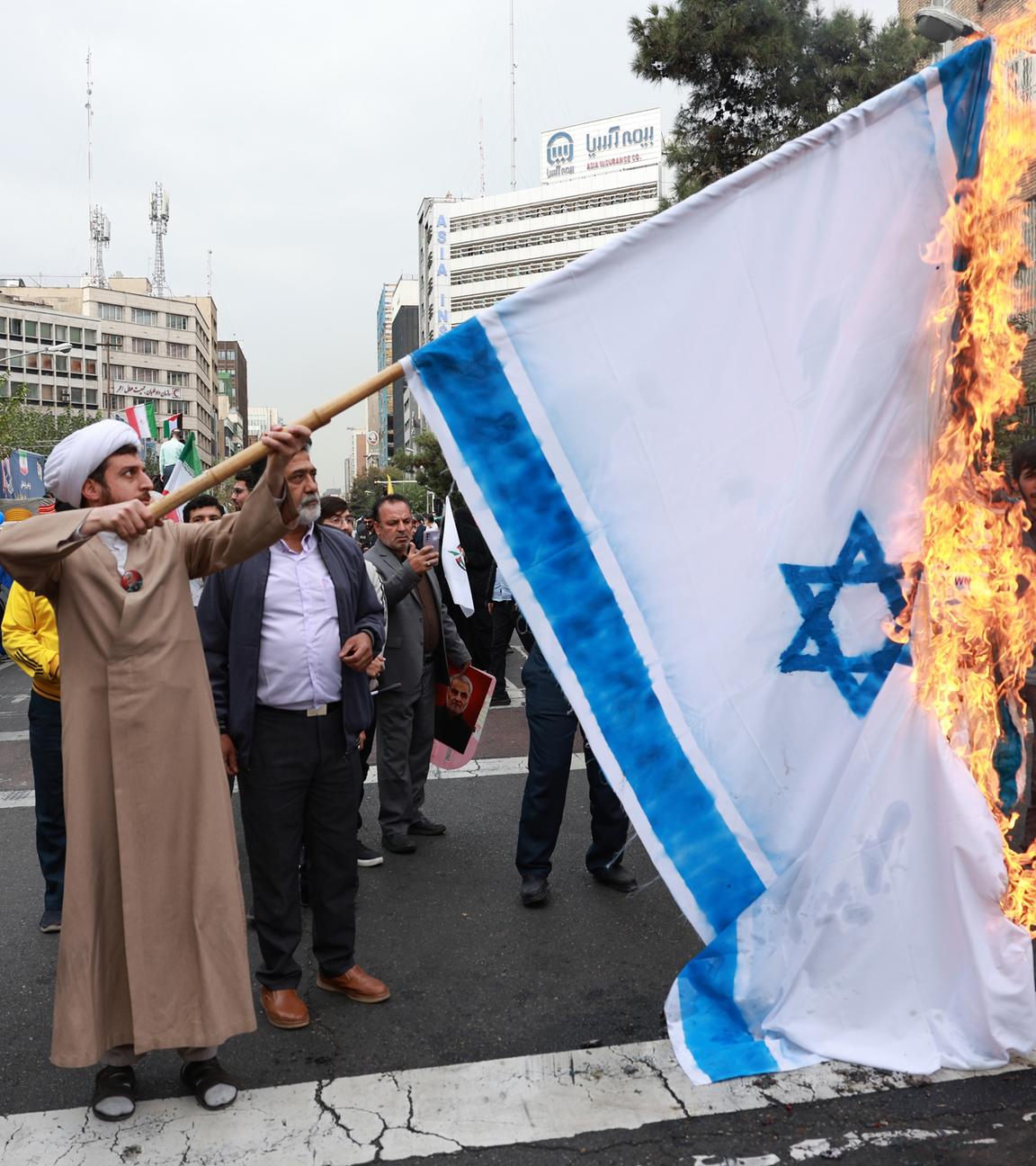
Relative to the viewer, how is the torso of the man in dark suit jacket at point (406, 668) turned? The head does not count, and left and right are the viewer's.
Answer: facing the viewer and to the right of the viewer

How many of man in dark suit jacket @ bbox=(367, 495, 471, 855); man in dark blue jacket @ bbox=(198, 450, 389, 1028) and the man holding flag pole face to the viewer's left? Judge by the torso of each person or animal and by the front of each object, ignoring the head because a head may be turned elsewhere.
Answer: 0

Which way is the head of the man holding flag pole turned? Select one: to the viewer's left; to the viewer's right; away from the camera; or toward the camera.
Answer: to the viewer's right

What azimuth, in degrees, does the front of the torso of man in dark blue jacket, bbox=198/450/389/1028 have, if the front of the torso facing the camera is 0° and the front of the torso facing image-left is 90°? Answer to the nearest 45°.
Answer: approximately 315°

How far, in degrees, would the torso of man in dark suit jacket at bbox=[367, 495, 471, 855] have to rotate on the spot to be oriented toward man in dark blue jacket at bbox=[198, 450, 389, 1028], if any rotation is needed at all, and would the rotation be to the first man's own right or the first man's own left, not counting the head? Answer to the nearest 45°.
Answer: approximately 45° to the first man's own right

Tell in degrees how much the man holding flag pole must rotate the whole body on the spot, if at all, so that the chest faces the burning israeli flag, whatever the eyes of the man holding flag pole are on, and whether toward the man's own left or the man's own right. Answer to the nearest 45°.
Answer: approximately 90° to the man's own left

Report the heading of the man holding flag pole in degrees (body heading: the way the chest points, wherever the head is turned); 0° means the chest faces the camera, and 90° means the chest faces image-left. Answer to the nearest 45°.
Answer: approximately 0°

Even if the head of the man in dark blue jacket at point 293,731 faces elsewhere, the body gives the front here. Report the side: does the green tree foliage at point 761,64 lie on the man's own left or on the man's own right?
on the man's own left
